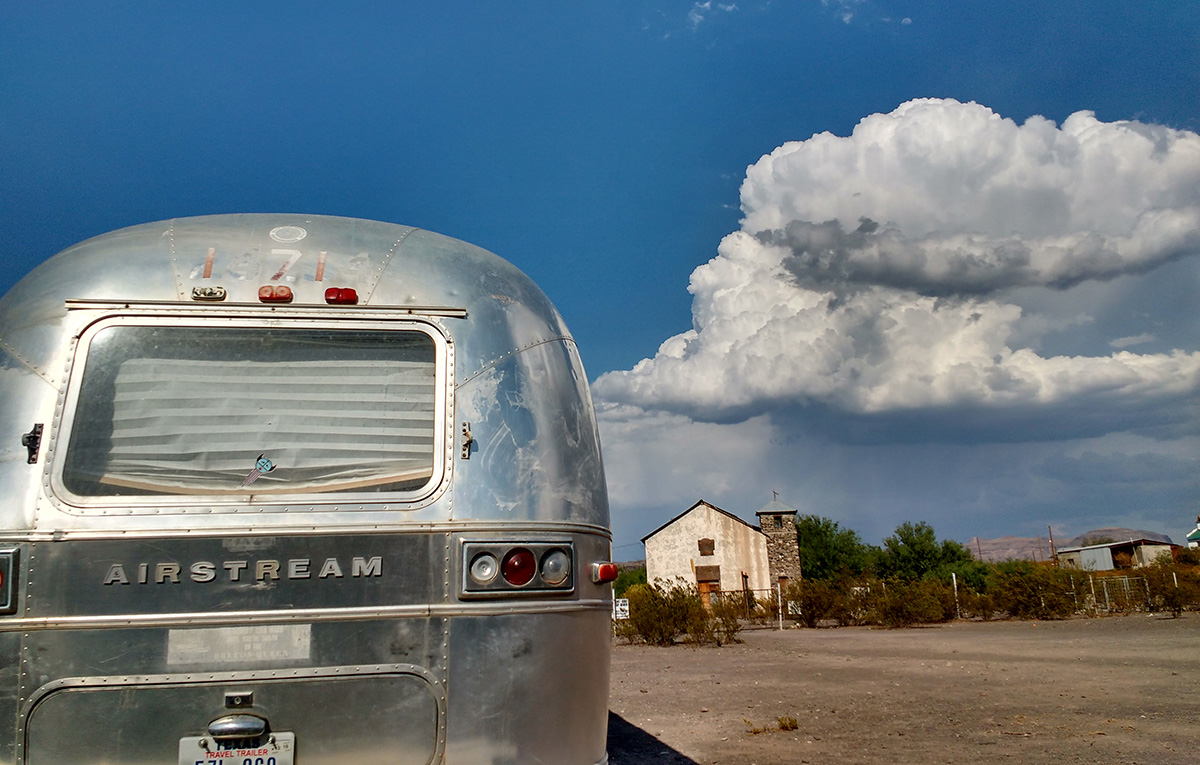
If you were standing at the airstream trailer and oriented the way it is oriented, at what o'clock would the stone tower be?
The stone tower is roughly at 1 o'clock from the airstream trailer.

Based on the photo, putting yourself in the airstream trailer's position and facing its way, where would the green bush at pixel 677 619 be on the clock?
The green bush is roughly at 1 o'clock from the airstream trailer.

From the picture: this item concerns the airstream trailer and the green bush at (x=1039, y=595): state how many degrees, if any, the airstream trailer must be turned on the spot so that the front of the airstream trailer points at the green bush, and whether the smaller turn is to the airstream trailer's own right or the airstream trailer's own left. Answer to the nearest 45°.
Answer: approximately 45° to the airstream trailer's own right

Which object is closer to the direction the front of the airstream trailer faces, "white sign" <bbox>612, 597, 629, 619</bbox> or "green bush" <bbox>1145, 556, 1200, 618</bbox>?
the white sign

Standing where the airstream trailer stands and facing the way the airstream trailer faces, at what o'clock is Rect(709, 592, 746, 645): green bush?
The green bush is roughly at 1 o'clock from the airstream trailer.

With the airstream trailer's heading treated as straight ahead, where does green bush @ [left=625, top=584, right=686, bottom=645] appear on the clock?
The green bush is roughly at 1 o'clock from the airstream trailer.

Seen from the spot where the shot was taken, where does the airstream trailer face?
facing away from the viewer

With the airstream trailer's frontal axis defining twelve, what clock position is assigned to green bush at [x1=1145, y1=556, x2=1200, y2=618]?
The green bush is roughly at 2 o'clock from the airstream trailer.

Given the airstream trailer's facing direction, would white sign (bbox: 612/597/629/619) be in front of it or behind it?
in front
